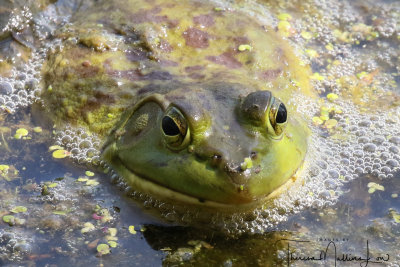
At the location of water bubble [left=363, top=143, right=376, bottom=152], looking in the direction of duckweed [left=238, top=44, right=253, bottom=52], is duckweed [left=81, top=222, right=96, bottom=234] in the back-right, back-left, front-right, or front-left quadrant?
front-left

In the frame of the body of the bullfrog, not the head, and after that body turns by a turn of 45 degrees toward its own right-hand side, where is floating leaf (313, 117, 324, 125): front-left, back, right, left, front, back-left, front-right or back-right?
left

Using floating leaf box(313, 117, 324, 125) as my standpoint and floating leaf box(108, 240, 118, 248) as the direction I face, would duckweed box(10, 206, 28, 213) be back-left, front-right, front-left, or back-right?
front-right

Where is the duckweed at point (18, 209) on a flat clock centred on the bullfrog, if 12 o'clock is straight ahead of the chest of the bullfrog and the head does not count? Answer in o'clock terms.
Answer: The duckweed is roughly at 3 o'clock from the bullfrog.

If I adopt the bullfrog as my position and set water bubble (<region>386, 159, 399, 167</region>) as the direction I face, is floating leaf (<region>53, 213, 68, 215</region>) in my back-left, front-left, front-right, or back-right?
back-right

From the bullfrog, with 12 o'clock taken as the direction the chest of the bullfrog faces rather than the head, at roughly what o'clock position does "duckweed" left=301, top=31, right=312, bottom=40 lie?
The duckweed is roughly at 9 o'clock from the bullfrog.

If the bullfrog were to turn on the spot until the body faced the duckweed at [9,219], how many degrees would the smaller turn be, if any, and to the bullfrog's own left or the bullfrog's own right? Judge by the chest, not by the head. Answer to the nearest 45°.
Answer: approximately 90° to the bullfrog's own right

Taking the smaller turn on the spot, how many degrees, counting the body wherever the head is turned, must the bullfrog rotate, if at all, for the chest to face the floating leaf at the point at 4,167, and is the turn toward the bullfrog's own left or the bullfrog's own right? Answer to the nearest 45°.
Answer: approximately 135° to the bullfrog's own right

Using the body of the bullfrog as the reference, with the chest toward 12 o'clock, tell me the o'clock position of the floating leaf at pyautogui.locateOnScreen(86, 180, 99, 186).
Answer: The floating leaf is roughly at 3 o'clock from the bullfrog.

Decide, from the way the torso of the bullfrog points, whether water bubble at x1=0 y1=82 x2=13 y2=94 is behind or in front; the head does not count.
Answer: behind

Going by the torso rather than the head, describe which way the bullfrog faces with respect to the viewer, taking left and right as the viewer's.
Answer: facing the viewer and to the right of the viewer
